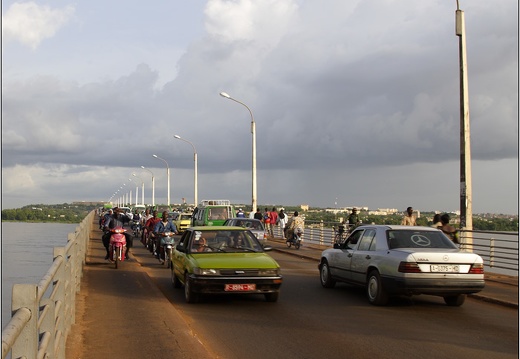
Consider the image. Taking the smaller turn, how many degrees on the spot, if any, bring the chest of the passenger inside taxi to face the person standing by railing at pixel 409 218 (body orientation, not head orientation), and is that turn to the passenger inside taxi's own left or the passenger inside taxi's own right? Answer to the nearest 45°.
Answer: approximately 135° to the passenger inside taxi's own left

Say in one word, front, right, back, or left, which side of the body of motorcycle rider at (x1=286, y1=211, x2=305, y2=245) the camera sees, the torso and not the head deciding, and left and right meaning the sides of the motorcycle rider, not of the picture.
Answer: back

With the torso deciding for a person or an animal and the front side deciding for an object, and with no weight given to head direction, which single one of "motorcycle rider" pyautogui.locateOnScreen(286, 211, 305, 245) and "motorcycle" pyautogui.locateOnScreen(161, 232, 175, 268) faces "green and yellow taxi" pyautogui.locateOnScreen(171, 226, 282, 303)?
the motorcycle

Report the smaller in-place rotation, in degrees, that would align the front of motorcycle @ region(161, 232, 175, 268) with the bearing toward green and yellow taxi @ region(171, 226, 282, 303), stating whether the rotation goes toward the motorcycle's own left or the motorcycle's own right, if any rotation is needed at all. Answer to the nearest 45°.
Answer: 0° — it already faces it

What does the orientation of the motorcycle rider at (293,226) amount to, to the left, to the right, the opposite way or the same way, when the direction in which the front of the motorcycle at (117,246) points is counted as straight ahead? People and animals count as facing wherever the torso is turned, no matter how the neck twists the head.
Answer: the opposite way

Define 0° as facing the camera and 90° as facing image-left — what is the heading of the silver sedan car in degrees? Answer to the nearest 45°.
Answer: approximately 135°

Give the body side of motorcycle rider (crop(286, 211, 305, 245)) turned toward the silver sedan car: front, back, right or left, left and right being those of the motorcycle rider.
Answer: back

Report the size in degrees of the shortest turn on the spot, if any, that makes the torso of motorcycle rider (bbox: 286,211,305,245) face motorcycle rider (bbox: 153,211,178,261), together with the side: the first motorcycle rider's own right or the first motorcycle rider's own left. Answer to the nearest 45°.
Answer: approximately 135° to the first motorcycle rider's own left

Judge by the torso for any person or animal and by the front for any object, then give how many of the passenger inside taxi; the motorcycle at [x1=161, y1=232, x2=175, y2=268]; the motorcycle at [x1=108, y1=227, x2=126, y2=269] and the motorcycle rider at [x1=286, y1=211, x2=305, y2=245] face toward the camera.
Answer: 3
